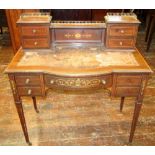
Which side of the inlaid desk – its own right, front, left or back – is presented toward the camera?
front
